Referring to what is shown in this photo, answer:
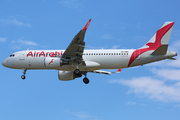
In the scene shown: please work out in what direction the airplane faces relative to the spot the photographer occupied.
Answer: facing to the left of the viewer
